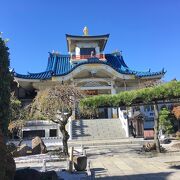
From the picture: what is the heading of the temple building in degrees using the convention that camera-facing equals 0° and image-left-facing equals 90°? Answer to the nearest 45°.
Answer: approximately 0°

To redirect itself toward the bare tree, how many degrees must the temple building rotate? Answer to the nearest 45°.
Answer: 0° — it already faces it
